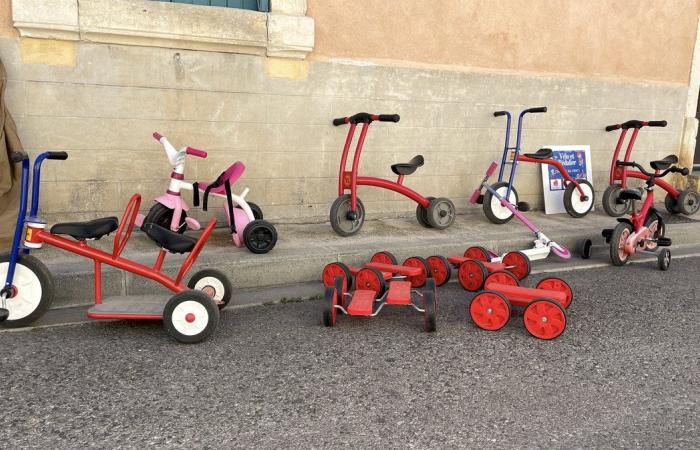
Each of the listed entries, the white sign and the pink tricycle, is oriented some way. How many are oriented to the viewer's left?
1

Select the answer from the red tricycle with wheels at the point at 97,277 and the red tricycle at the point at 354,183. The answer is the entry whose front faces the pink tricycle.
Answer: the red tricycle at the point at 354,183

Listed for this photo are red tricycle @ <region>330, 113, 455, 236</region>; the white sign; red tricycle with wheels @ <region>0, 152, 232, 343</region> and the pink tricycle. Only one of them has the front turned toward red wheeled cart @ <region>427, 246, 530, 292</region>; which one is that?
the white sign

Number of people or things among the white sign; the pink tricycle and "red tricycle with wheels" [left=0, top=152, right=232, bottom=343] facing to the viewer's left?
2

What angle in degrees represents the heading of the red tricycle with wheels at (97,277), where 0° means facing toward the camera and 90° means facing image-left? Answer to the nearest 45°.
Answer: approximately 90°

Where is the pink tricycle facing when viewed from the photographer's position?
facing to the left of the viewer

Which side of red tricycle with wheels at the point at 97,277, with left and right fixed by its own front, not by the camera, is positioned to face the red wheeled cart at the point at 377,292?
back

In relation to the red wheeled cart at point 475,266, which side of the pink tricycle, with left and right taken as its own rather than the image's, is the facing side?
back

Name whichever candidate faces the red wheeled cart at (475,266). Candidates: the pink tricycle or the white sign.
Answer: the white sign

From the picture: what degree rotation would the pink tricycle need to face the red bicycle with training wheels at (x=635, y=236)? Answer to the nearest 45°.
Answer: approximately 180°

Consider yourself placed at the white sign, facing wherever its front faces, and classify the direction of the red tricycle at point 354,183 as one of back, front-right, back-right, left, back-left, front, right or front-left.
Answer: front-right

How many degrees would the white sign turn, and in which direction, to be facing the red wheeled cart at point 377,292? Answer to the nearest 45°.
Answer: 0° — it already faces it

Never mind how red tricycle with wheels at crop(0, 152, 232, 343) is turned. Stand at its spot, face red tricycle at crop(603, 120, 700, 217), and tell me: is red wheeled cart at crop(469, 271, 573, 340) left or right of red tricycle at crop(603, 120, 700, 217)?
right
